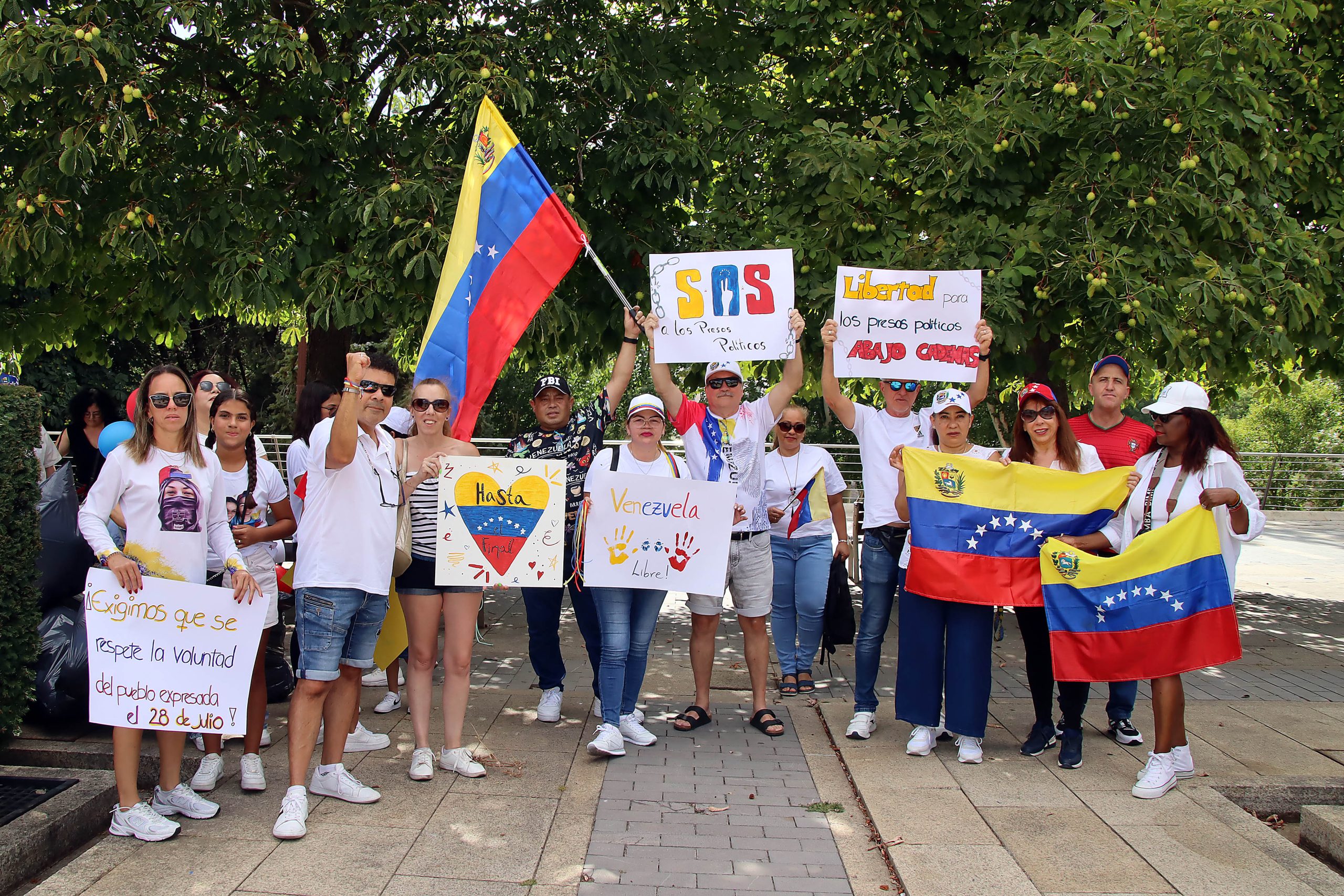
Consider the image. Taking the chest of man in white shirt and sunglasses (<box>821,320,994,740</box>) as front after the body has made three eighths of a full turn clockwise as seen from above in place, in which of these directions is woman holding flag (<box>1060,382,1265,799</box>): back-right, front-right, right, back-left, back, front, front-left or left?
back-right

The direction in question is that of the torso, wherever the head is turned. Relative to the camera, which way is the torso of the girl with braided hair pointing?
toward the camera

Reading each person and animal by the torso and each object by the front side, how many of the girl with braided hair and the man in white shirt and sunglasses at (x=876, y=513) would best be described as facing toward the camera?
2

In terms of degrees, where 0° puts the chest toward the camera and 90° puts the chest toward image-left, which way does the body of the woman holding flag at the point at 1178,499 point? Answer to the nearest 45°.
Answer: approximately 45°

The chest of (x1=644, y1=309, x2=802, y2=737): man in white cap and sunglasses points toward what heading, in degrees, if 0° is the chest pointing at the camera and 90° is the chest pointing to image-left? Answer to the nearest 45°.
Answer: approximately 0°

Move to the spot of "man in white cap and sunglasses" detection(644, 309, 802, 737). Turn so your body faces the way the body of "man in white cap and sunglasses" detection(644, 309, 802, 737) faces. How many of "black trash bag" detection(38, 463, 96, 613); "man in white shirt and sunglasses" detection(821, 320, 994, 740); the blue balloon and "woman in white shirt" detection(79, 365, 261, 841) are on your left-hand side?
1

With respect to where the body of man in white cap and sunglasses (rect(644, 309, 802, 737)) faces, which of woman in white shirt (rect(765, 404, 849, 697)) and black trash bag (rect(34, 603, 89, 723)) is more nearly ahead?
the black trash bag

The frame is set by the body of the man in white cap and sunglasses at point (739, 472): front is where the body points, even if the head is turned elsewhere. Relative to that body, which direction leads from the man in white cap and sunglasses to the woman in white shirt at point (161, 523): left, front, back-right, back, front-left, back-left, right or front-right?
front-right

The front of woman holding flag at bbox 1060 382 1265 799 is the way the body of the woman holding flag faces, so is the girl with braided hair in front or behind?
in front

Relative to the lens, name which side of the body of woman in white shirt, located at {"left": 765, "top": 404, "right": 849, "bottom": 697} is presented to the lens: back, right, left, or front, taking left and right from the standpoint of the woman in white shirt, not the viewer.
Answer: front

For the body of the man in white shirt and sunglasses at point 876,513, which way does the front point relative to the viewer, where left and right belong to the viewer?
facing the viewer
